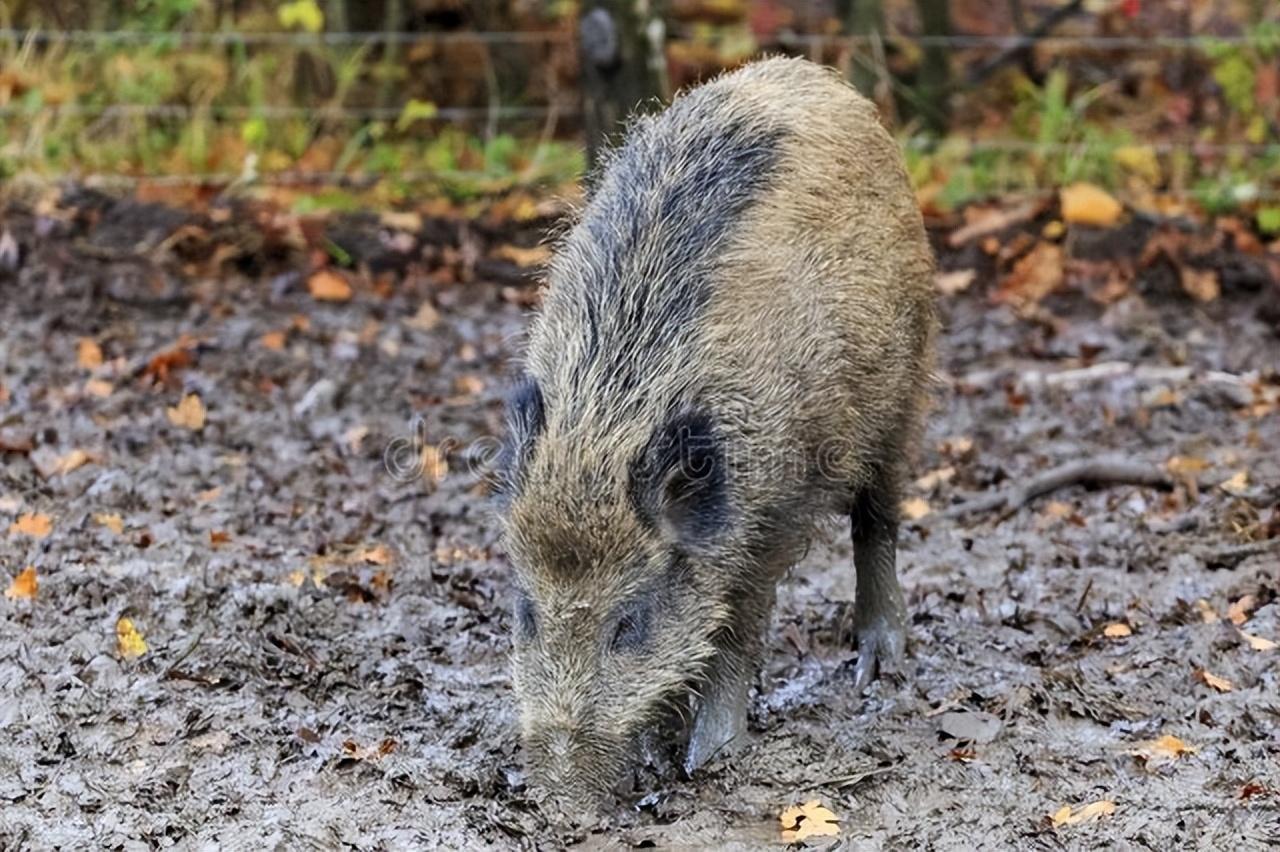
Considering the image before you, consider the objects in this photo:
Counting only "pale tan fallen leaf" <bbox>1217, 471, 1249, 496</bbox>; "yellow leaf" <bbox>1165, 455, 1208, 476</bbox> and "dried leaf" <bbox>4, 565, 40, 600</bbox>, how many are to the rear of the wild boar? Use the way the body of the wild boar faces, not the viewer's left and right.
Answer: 2

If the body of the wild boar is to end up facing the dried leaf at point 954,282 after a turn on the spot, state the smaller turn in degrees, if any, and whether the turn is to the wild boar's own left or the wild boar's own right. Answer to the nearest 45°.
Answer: approximately 135° to the wild boar's own right

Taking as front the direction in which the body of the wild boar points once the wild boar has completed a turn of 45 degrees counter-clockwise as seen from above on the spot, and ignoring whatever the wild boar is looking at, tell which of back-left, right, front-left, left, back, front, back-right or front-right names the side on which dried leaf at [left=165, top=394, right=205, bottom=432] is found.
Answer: back-right

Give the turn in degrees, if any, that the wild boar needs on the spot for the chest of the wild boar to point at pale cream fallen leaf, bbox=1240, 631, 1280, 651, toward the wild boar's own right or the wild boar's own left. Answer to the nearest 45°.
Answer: approximately 135° to the wild boar's own left

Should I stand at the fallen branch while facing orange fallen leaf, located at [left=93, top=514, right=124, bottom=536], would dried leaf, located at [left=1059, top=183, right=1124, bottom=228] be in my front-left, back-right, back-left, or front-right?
back-right

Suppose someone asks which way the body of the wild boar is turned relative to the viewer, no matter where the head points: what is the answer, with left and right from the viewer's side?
facing the viewer and to the left of the viewer

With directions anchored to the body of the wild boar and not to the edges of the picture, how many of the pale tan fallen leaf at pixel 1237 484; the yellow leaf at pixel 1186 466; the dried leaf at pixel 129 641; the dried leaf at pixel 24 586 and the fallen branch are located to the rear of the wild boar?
3

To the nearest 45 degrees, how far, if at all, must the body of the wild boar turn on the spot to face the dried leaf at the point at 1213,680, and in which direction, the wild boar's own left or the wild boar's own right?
approximately 135° to the wild boar's own left

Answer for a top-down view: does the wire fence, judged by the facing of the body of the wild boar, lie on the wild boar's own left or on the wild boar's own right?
on the wild boar's own right

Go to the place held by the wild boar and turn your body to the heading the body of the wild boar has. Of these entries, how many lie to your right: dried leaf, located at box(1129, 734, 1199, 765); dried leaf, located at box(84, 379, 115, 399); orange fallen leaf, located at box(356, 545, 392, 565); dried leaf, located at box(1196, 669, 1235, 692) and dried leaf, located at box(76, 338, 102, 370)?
3

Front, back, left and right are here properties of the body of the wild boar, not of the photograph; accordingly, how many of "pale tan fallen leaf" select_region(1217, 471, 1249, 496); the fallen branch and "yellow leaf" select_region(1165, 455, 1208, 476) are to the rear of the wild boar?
3

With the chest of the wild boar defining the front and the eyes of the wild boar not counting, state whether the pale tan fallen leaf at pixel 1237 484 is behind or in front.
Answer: behind

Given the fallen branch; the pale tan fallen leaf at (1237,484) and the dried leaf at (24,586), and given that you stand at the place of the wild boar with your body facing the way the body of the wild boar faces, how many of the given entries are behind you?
2

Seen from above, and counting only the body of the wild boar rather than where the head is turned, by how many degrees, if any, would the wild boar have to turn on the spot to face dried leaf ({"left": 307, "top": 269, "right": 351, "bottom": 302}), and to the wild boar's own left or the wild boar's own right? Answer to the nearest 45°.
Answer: approximately 90° to the wild boar's own right

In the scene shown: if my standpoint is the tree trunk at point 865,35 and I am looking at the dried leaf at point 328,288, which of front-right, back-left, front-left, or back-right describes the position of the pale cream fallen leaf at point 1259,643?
front-left

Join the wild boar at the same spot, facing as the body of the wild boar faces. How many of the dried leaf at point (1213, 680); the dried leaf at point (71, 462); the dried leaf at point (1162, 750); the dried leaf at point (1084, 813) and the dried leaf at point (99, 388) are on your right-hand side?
2

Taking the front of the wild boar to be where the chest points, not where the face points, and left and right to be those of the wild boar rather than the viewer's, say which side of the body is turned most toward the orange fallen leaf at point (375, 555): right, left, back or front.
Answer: right

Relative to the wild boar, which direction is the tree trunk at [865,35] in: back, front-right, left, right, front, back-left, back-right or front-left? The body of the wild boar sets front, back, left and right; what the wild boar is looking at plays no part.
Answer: back-right

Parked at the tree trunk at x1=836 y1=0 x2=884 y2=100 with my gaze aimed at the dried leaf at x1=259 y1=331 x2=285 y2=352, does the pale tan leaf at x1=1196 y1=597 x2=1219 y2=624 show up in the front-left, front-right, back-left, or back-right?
front-left

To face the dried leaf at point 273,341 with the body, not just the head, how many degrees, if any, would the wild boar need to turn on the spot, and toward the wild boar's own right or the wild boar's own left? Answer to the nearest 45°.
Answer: approximately 90° to the wild boar's own right
